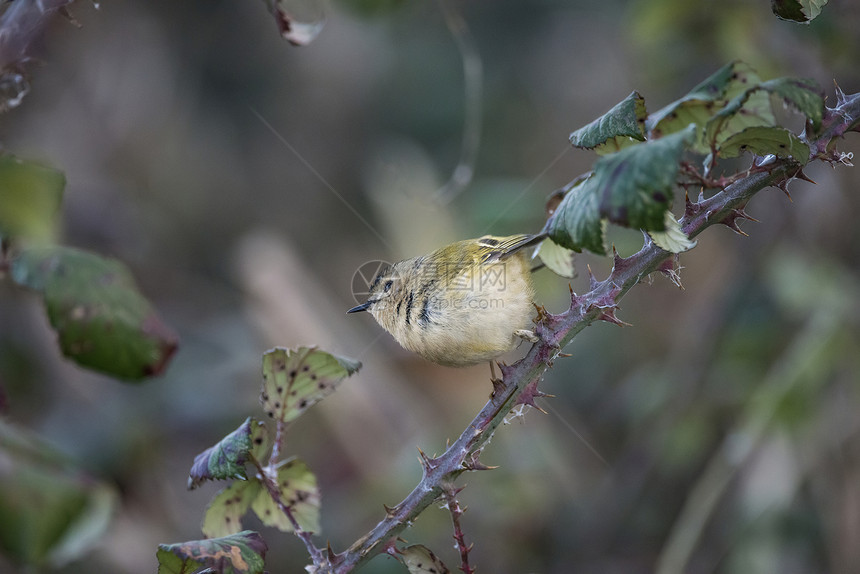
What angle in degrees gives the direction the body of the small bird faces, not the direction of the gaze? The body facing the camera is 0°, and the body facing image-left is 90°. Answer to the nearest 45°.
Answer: approximately 90°
